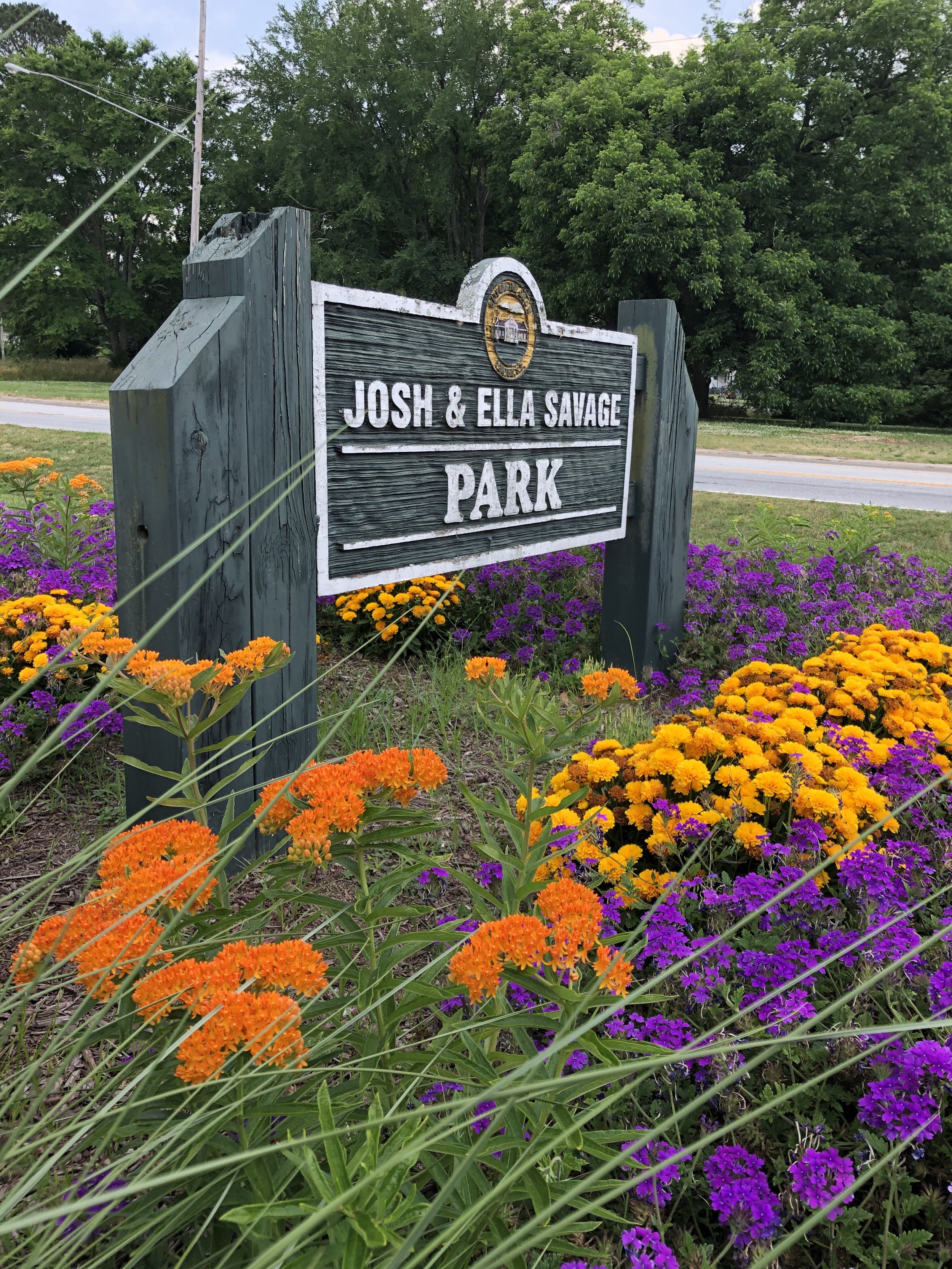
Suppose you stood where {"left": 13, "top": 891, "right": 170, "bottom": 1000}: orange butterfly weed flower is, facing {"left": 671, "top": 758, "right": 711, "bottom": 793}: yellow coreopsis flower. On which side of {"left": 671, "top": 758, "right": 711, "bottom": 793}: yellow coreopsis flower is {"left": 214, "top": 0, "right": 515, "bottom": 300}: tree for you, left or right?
left

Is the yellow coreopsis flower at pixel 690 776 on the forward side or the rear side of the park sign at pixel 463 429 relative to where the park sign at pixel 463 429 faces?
on the forward side

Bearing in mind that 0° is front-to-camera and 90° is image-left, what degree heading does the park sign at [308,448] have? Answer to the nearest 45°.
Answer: approximately 315°

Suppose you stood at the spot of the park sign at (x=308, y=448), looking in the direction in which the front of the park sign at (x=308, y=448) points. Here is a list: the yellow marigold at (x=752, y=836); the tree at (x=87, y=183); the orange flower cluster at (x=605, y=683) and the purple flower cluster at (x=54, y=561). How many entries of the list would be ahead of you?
2

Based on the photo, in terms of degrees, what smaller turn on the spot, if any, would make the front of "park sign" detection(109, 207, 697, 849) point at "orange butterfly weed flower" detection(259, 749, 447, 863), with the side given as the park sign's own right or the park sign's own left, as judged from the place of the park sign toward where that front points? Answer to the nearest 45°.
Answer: approximately 45° to the park sign's own right

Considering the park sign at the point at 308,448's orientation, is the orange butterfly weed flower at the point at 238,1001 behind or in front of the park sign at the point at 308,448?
in front

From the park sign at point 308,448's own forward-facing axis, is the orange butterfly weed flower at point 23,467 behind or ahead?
behind

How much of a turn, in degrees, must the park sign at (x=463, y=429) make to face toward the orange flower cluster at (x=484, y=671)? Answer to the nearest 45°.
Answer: approximately 45° to its right
